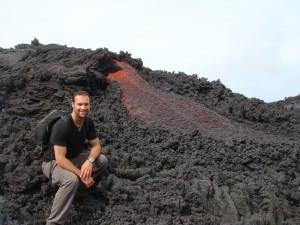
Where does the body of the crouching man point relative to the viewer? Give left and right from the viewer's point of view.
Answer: facing the viewer and to the right of the viewer

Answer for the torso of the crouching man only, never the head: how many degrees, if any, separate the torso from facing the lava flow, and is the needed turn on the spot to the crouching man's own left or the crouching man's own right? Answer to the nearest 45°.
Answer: approximately 90° to the crouching man's own left
